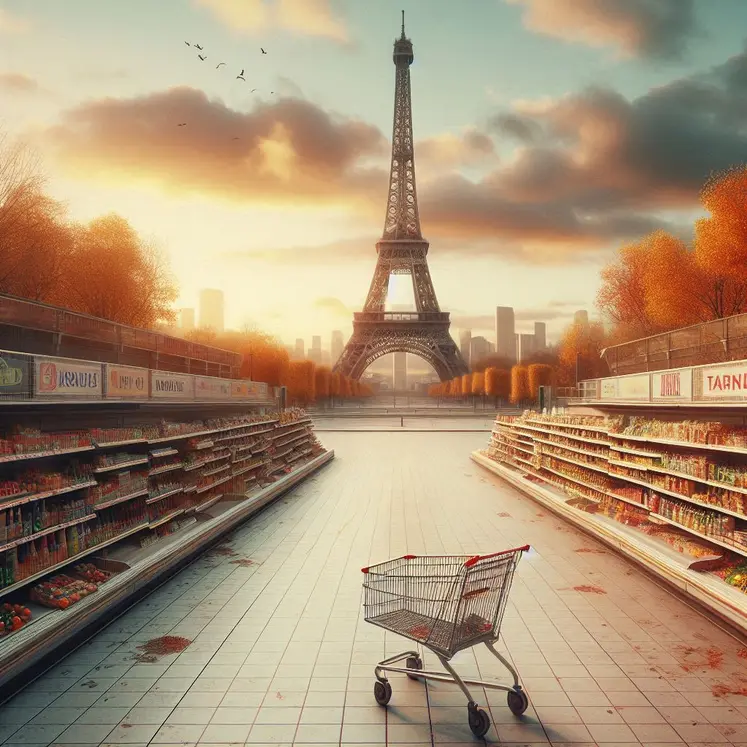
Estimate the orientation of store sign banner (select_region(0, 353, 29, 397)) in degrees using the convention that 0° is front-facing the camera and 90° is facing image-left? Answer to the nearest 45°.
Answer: approximately 315°

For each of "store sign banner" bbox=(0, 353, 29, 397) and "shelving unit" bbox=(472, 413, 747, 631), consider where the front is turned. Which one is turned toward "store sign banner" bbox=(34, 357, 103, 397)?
the shelving unit

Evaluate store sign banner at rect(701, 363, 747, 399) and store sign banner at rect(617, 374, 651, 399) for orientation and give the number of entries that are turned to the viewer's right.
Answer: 0

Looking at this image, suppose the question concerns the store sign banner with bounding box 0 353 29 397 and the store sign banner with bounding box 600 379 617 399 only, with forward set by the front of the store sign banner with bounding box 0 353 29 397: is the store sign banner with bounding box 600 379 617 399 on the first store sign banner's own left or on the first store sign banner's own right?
on the first store sign banner's own left

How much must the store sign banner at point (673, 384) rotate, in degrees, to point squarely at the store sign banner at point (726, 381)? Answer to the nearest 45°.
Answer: approximately 45° to its left

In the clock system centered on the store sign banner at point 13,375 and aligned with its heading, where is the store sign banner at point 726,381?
the store sign banner at point 726,381 is roughly at 11 o'clock from the store sign banner at point 13,375.

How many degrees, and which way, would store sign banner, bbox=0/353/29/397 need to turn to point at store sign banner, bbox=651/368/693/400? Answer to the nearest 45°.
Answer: approximately 45° to its left

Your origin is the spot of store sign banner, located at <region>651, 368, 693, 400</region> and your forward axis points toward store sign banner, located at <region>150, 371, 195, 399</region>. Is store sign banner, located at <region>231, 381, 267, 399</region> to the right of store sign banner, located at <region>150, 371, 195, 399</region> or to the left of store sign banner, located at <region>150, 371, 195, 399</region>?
right

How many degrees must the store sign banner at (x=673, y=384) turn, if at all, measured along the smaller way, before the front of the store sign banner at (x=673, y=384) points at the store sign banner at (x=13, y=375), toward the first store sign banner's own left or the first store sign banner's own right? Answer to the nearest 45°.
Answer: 0° — it already faces it

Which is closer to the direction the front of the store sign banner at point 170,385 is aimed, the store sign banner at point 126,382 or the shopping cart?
the shopping cart

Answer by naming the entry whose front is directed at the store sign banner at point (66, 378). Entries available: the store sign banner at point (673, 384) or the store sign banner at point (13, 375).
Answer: the store sign banner at point (673, 384)
